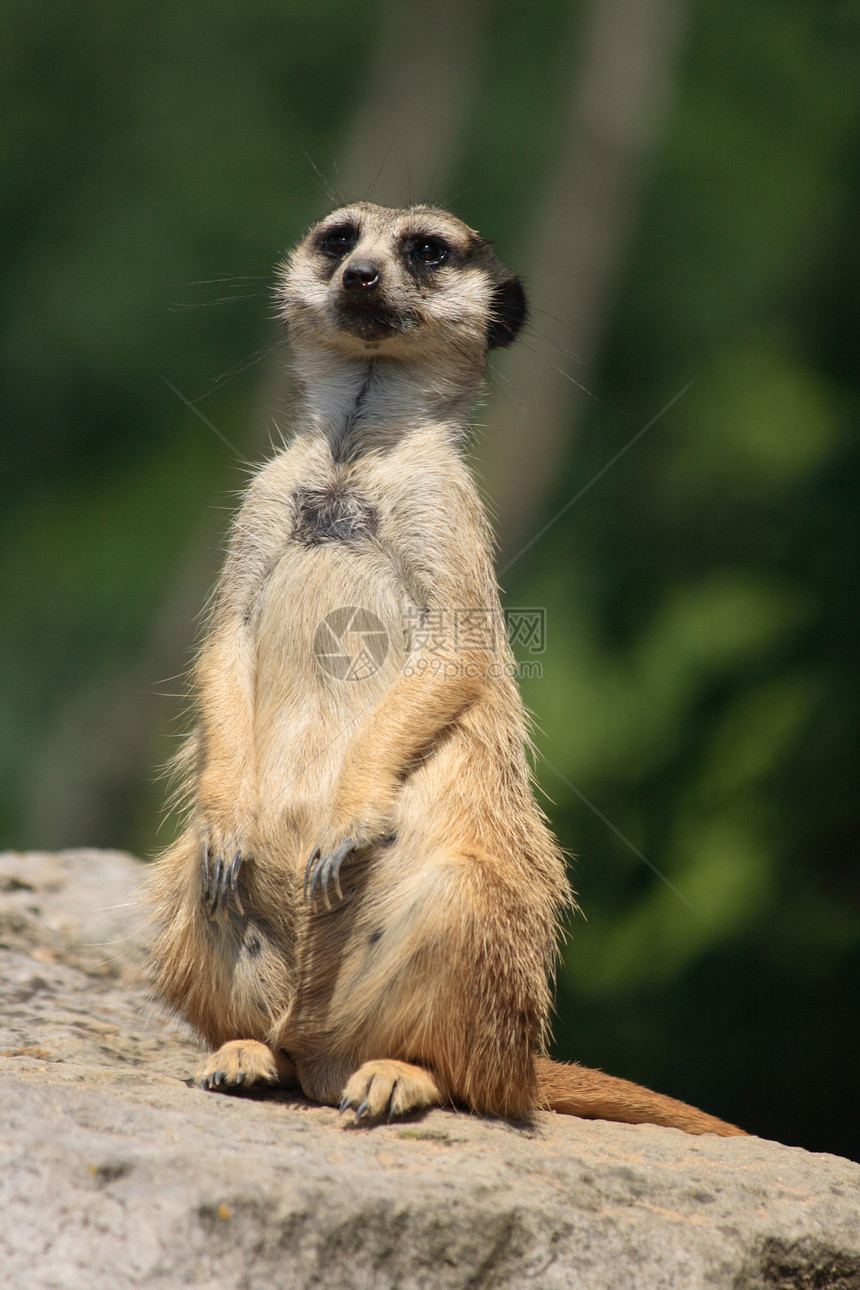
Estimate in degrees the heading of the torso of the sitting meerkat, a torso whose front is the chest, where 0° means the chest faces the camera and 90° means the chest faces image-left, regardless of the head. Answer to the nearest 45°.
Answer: approximately 45°

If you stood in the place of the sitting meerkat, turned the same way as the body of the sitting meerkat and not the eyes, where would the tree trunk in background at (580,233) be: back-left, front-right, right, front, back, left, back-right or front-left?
back-right
